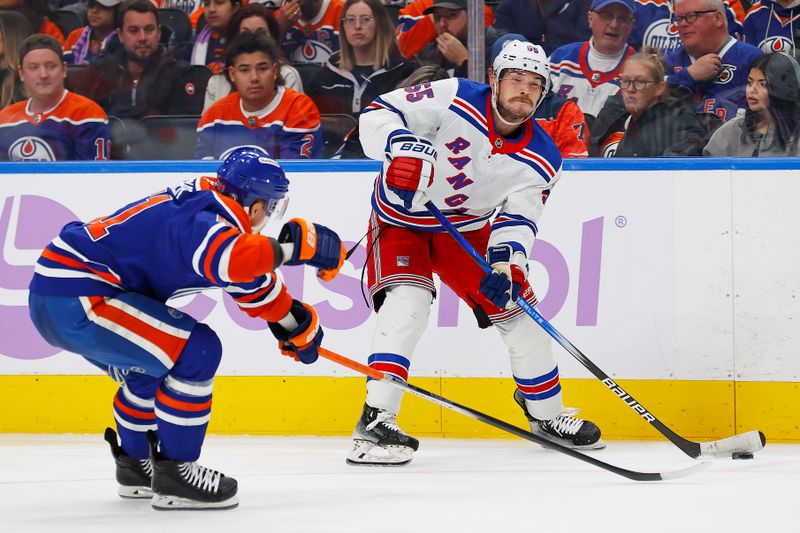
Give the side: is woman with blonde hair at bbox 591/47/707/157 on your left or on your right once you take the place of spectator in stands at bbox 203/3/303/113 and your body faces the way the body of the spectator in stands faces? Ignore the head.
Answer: on your left

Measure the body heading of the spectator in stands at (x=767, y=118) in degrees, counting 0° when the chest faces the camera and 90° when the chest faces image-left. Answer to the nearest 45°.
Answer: approximately 45°

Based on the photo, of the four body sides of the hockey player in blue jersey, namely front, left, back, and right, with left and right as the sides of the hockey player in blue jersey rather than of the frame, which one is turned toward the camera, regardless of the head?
right

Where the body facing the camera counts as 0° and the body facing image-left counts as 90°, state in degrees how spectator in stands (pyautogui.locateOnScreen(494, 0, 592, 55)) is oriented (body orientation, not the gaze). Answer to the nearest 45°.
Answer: approximately 0°
